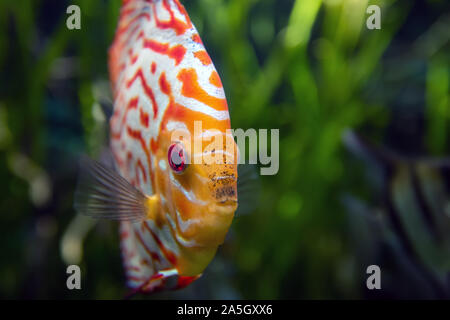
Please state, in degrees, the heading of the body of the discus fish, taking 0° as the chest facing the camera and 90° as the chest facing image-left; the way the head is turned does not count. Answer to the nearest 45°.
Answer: approximately 315°
